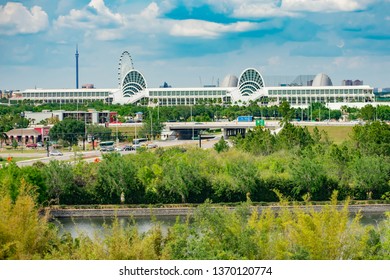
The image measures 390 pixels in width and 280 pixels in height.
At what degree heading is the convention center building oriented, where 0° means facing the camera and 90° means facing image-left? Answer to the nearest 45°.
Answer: approximately 0°

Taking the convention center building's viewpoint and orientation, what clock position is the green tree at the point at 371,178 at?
The green tree is roughly at 12 o'clock from the convention center building.

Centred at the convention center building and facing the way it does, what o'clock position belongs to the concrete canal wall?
The concrete canal wall is roughly at 12 o'clock from the convention center building.

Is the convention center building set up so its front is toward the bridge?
yes

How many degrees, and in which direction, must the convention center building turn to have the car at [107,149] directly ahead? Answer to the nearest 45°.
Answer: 0° — it already faces it

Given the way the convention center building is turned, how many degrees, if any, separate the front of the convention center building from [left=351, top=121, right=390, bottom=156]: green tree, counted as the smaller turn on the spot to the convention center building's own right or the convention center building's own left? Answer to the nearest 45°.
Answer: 0° — it already faces it
